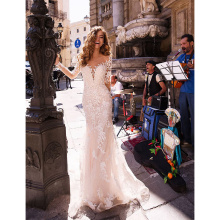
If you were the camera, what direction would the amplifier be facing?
facing the viewer and to the left of the viewer

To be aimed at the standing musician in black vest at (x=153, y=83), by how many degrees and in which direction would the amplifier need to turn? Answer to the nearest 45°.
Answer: approximately 135° to its right

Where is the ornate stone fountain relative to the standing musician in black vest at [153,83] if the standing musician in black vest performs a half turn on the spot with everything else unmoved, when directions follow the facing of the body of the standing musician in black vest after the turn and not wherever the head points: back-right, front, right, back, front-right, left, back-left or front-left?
front-left

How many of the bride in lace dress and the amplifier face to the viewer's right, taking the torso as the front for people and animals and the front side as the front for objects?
0

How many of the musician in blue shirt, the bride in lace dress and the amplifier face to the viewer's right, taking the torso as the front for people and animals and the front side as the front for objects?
0

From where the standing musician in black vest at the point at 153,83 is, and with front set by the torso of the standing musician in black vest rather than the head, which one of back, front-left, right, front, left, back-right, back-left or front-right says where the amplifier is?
front-left

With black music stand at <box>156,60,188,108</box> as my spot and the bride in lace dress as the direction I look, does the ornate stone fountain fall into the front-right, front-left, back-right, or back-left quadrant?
back-right

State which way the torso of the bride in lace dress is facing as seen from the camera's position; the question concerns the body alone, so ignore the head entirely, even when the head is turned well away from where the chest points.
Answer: toward the camera

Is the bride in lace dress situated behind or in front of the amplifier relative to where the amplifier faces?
in front
